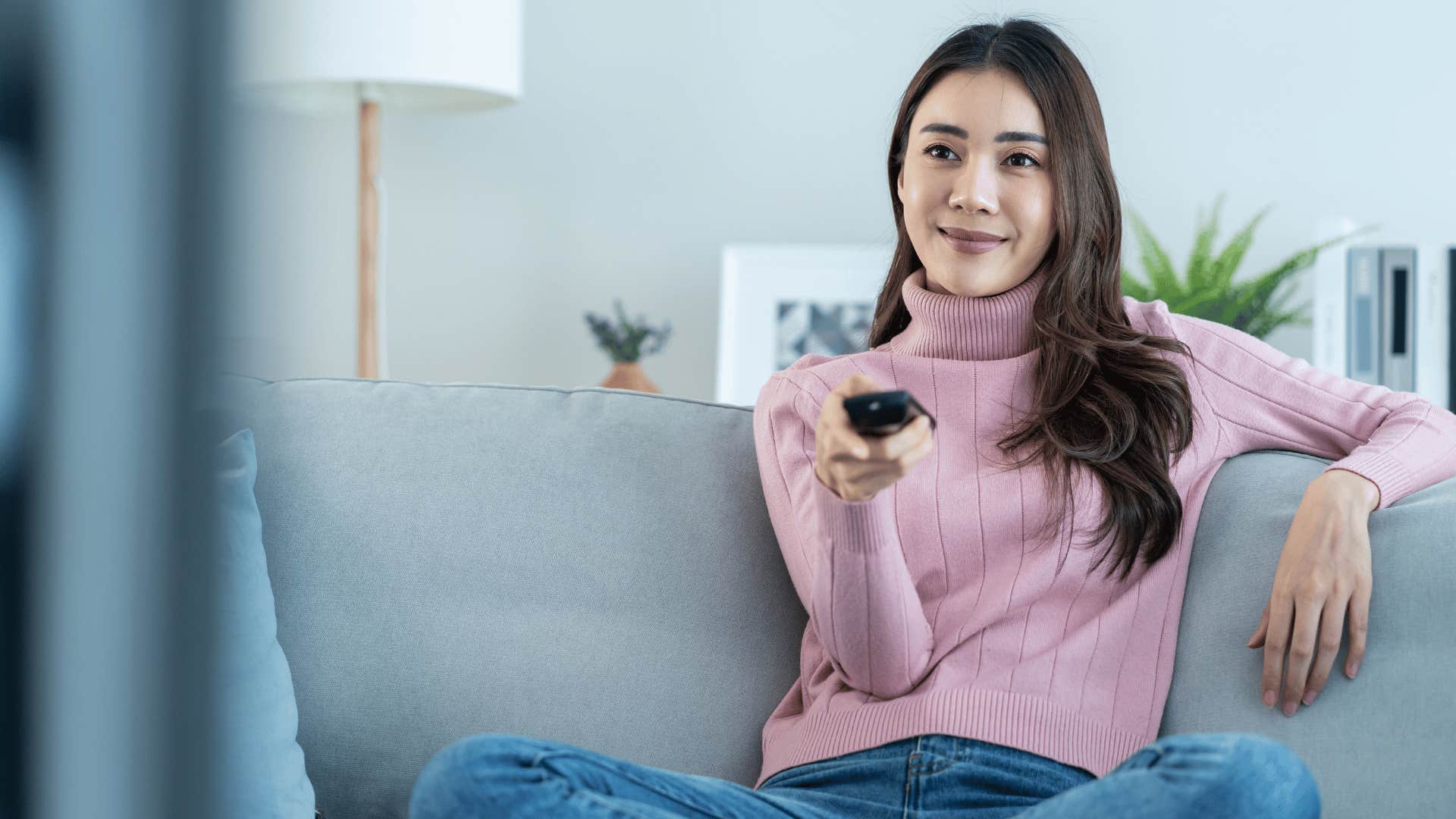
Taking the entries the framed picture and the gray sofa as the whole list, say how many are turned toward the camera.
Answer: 2

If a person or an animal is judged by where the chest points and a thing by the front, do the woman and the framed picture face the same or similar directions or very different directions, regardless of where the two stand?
same or similar directions

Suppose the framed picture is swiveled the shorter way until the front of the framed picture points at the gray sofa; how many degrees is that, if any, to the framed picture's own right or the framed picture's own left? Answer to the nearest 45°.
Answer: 0° — it already faces it

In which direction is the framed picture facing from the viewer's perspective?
toward the camera

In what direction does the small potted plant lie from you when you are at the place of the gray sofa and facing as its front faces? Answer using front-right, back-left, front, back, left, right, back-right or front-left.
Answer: back

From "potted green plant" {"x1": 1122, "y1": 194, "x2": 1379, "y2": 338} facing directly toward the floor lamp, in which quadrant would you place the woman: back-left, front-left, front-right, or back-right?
front-left

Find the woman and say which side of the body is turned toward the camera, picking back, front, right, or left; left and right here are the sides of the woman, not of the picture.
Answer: front

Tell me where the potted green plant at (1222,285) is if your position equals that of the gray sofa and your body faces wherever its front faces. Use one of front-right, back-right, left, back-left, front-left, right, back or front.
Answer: back-left

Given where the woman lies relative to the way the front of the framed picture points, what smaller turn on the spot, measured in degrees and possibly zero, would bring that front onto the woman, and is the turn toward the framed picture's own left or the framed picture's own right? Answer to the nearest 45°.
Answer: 0° — it already faces them

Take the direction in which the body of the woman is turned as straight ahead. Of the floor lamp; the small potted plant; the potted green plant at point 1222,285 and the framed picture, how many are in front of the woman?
0

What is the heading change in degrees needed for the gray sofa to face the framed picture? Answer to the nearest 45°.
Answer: approximately 180°

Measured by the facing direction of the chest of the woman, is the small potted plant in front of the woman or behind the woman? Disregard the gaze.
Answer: behind

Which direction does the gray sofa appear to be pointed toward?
toward the camera

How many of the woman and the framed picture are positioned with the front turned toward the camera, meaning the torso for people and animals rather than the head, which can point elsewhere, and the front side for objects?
2
